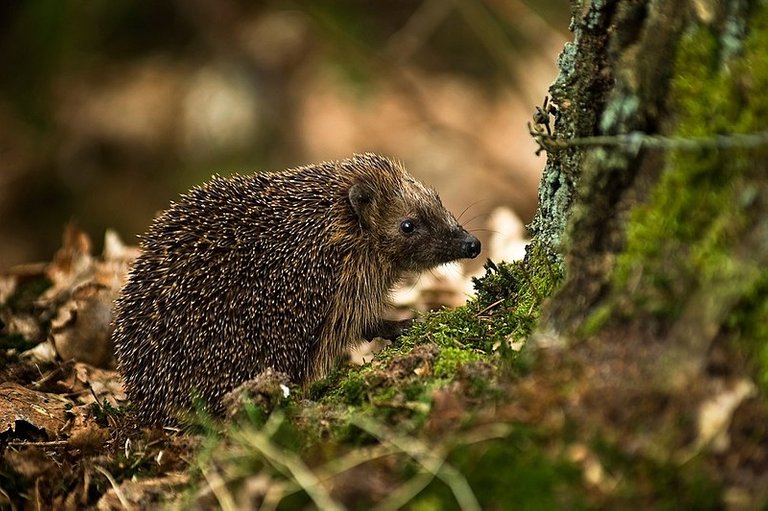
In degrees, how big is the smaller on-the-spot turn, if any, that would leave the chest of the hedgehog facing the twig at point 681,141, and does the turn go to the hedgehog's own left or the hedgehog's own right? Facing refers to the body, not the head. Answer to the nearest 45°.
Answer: approximately 45° to the hedgehog's own right

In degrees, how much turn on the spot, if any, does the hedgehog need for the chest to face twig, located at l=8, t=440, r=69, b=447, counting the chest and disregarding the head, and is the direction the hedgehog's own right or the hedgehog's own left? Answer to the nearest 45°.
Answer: approximately 135° to the hedgehog's own right

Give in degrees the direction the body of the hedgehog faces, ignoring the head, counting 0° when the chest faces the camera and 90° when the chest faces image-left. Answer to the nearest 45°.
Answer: approximately 270°
